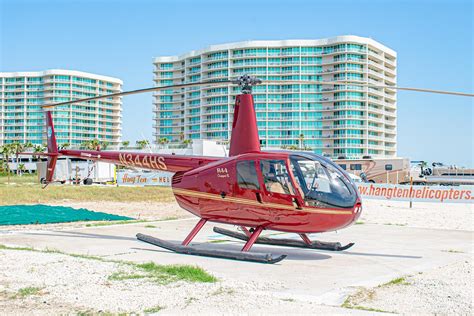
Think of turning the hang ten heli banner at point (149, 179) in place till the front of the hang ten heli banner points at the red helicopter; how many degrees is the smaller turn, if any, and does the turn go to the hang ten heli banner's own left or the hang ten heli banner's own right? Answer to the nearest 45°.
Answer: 0° — it already faces it

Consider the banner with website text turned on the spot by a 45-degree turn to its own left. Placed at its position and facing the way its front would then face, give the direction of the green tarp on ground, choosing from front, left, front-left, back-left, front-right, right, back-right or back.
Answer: right

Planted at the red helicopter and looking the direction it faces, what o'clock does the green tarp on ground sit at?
The green tarp on ground is roughly at 6 o'clock from the red helicopter.

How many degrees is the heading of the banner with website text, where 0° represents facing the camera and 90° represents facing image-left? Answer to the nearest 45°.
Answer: approximately 0°

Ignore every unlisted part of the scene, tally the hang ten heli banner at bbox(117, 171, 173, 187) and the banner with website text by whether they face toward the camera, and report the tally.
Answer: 2

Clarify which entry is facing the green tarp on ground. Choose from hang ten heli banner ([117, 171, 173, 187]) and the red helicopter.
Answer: the hang ten heli banner

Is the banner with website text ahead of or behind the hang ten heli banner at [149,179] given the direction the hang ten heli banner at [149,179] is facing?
ahead

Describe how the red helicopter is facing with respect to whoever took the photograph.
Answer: facing the viewer and to the right of the viewer

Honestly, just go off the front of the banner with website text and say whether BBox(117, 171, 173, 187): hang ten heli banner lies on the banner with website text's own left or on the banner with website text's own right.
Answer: on the banner with website text's own right
